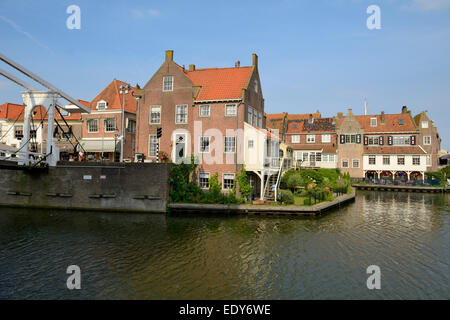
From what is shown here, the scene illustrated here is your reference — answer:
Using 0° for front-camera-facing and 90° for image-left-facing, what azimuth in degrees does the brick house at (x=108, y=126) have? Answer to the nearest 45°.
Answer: approximately 0°

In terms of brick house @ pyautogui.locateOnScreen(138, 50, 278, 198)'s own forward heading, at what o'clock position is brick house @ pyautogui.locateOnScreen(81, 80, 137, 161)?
brick house @ pyautogui.locateOnScreen(81, 80, 137, 161) is roughly at 4 o'clock from brick house @ pyautogui.locateOnScreen(138, 50, 278, 198).

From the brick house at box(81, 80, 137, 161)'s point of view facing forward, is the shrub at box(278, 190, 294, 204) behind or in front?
in front

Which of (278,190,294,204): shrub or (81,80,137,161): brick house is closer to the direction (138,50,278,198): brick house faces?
the shrub

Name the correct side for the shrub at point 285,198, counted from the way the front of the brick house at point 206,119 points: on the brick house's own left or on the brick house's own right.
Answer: on the brick house's own left

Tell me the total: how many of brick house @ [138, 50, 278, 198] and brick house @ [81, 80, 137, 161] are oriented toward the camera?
2

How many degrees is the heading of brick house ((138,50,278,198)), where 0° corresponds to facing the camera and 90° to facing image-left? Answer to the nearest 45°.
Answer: approximately 0°

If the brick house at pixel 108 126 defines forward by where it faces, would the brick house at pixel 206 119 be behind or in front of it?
in front
